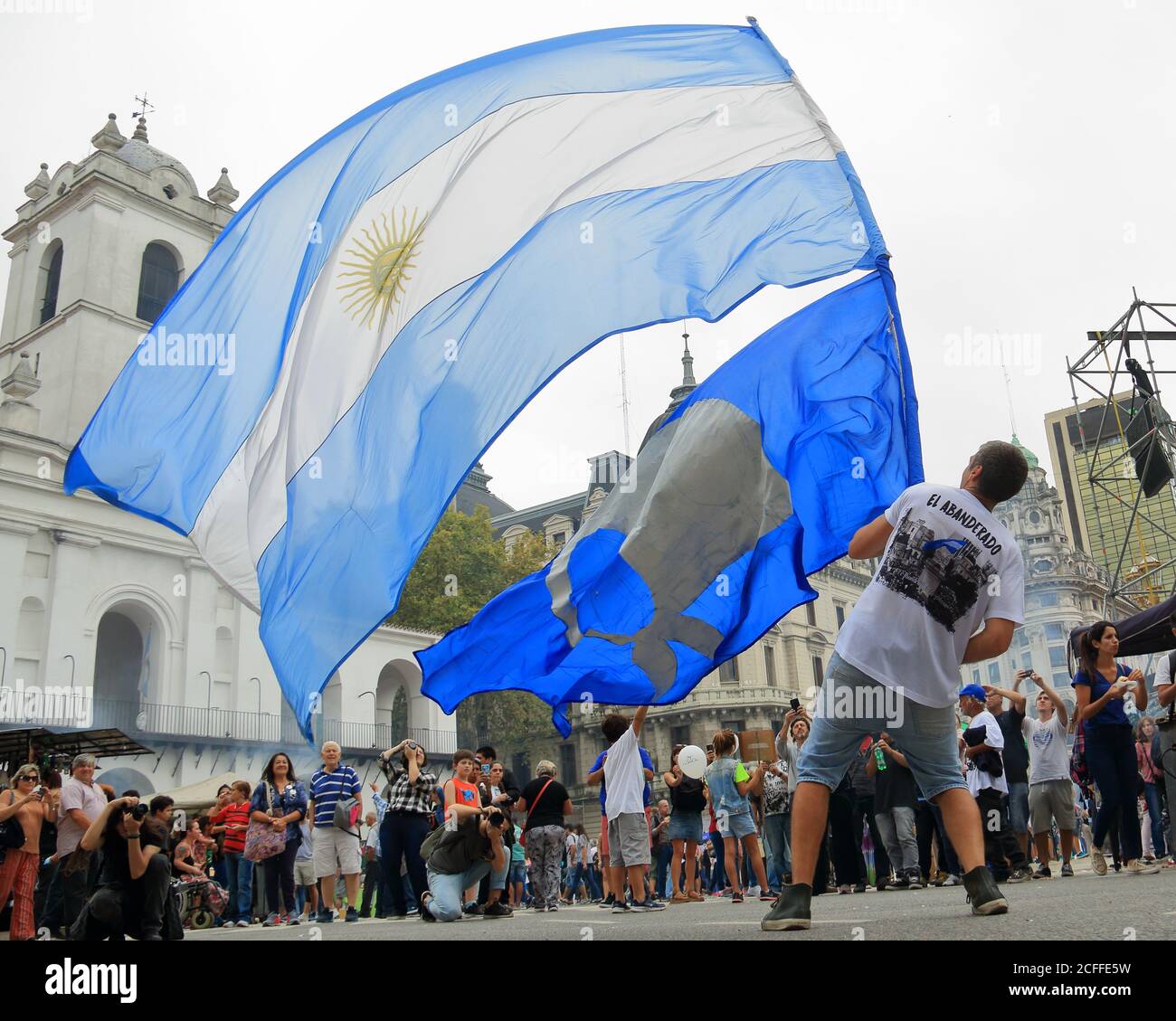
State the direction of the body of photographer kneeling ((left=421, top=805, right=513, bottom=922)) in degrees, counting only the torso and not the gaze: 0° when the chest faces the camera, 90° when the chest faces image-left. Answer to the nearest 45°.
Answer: approximately 315°

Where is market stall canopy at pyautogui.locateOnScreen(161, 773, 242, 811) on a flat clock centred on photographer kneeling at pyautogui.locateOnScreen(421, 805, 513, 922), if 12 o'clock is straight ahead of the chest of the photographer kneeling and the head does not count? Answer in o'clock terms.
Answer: The market stall canopy is roughly at 7 o'clock from the photographer kneeling.

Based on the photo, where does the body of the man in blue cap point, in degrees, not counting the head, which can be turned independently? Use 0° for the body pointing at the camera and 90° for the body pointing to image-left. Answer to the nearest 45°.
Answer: approximately 90°

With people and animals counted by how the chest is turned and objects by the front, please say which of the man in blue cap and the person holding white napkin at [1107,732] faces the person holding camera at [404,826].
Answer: the man in blue cap

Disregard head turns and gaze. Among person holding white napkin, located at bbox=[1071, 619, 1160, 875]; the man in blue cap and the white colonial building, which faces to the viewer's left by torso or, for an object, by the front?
the man in blue cap

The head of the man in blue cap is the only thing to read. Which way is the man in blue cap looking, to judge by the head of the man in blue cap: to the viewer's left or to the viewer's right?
to the viewer's left

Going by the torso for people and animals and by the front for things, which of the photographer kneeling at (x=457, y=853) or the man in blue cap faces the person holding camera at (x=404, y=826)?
the man in blue cap
